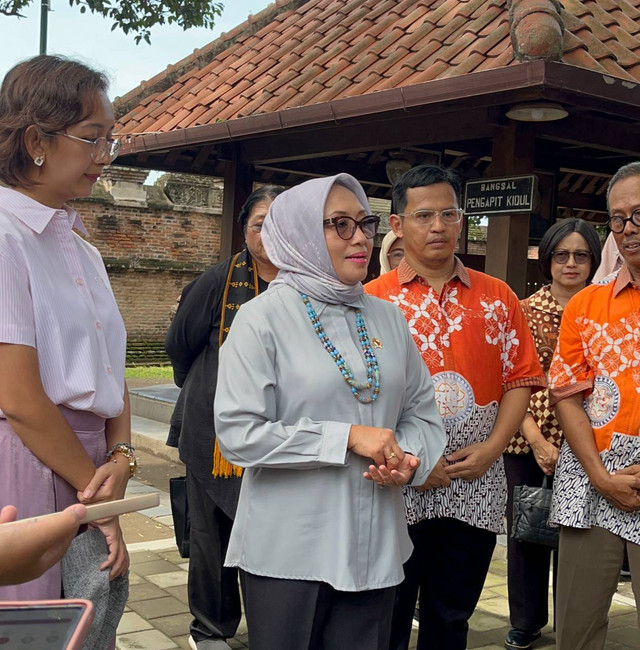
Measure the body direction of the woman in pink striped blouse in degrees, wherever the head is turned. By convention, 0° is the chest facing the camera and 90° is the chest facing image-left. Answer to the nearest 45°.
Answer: approximately 315°

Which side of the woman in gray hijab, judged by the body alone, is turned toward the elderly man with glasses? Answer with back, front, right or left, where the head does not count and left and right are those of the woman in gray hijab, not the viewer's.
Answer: left

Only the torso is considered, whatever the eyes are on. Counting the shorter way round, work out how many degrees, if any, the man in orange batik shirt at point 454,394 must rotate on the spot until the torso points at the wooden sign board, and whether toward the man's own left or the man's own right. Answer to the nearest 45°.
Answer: approximately 180°

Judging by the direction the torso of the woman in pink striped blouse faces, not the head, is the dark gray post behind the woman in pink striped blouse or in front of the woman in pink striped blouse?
behind

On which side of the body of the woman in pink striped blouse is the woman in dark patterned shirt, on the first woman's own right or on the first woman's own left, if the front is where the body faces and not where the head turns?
on the first woman's own left

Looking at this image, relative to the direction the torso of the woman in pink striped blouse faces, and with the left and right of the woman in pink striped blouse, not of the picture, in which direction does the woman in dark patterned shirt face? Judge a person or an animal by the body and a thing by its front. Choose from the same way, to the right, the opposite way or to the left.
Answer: to the right

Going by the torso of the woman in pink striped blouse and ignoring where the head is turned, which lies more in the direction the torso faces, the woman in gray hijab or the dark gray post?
the woman in gray hijab

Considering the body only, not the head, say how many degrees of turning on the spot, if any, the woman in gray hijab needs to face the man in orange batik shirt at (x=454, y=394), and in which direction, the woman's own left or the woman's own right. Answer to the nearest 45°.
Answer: approximately 90° to the woman's own left

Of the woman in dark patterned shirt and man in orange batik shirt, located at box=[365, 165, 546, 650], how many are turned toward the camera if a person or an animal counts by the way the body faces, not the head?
2

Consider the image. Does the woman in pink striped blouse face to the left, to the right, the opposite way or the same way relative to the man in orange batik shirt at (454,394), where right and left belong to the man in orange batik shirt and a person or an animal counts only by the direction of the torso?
to the left

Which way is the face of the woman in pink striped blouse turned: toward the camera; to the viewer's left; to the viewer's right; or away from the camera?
to the viewer's right
